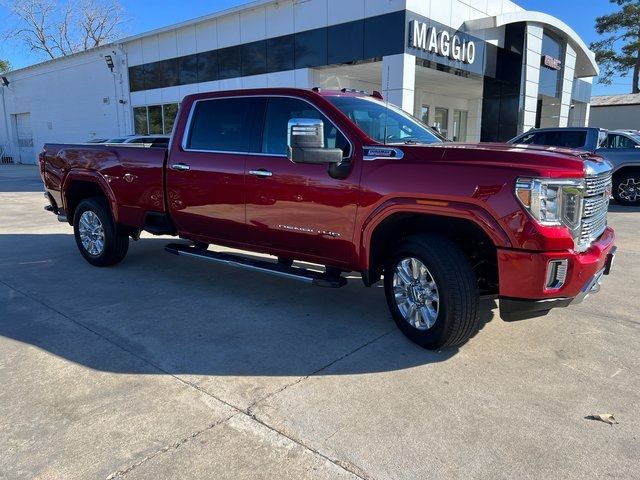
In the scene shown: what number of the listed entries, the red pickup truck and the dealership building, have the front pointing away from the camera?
0

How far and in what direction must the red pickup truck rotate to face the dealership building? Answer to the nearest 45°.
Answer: approximately 135° to its left

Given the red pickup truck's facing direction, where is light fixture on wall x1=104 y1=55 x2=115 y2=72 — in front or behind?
behind

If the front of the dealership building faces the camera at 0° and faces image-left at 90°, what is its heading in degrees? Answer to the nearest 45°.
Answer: approximately 315°
